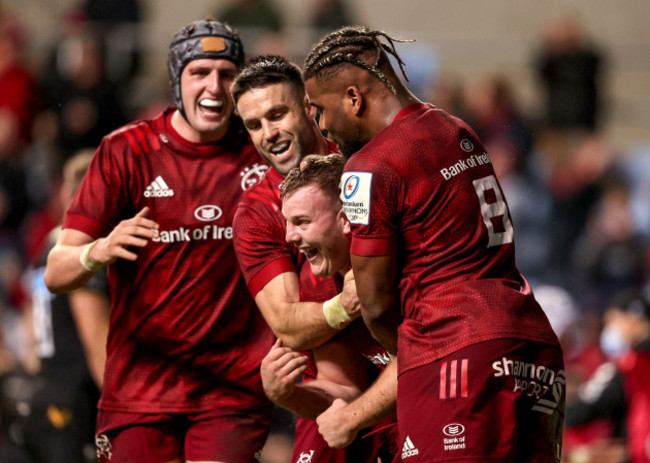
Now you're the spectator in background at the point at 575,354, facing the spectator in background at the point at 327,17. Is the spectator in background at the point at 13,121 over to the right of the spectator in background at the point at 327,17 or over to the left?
left

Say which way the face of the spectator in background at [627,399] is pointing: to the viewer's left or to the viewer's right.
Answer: to the viewer's left

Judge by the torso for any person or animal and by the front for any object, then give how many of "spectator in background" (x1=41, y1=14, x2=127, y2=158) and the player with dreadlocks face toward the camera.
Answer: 1

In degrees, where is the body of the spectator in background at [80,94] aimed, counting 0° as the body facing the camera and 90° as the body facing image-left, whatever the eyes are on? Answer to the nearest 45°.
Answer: approximately 0°

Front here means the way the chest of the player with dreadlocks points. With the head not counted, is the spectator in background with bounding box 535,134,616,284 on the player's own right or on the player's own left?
on the player's own right

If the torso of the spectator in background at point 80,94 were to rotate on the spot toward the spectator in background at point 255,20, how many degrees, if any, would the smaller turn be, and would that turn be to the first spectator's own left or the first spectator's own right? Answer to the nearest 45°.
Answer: approximately 90° to the first spectator's own left

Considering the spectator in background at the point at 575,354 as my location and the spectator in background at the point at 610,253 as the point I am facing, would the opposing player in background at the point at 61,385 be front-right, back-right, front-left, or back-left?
back-left

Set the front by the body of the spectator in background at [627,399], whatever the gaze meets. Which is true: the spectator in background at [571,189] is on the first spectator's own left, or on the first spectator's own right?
on the first spectator's own right

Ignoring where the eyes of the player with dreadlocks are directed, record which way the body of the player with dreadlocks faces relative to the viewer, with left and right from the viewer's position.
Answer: facing away from the viewer and to the left of the viewer

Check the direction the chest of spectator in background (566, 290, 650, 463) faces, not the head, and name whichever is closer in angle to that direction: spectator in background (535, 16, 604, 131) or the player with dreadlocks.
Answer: the player with dreadlocks

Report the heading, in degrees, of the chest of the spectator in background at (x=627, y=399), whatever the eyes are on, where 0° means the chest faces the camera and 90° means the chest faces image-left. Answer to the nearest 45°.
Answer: approximately 45°

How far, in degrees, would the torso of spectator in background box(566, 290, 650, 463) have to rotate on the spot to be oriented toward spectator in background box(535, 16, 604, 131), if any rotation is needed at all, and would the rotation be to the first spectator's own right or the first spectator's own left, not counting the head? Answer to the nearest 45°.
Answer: approximately 135° to the first spectator's own right

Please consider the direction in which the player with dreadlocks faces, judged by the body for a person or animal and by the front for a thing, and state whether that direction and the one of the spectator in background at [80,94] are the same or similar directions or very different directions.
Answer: very different directions
